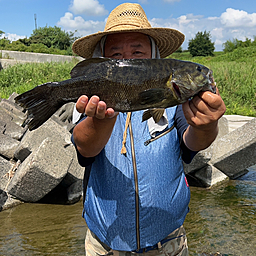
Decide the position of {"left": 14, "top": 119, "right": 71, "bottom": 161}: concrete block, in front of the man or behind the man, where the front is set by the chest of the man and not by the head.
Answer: behind

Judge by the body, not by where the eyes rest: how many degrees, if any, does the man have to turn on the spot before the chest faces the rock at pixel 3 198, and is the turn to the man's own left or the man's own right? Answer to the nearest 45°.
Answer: approximately 135° to the man's own right

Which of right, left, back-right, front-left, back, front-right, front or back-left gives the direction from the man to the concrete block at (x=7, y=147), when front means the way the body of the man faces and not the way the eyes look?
back-right

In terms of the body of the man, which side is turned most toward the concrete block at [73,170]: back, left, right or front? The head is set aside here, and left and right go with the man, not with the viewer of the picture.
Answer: back

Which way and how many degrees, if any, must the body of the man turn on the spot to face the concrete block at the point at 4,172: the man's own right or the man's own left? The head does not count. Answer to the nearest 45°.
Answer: approximately 135° to the man's own right

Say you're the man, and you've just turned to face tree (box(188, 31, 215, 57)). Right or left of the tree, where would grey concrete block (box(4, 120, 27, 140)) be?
left

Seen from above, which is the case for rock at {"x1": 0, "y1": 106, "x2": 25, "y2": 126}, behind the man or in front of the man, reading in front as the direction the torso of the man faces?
behind

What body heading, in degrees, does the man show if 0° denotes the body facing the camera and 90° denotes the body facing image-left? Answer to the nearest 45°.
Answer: approximately 0°

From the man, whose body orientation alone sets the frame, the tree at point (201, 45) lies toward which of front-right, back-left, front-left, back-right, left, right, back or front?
back

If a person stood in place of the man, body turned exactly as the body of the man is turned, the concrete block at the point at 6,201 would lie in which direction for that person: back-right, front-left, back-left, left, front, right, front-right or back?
back-right
